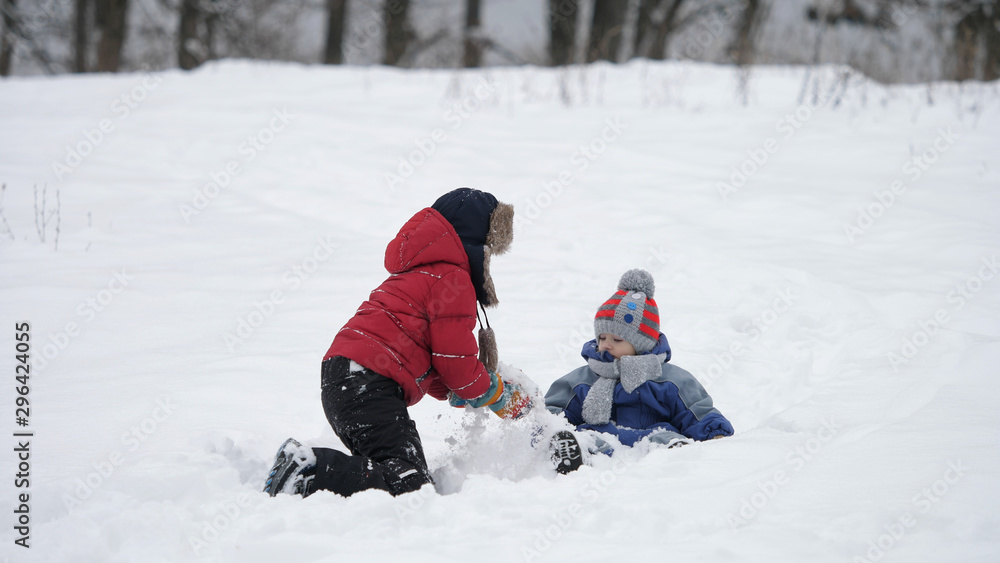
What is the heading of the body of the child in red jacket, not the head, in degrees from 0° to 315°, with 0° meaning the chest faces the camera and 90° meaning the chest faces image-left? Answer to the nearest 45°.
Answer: approximately 270°

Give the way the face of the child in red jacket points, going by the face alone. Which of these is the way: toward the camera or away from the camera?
away from the camera
